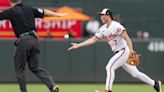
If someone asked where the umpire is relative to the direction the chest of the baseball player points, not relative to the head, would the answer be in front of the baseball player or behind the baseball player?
in front

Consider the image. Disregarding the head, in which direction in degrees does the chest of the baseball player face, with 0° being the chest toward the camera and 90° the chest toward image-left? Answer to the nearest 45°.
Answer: approximately 45°
